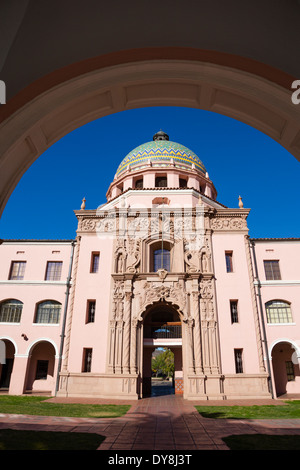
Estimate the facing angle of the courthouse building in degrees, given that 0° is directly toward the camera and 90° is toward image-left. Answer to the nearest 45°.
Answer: approximately 0°

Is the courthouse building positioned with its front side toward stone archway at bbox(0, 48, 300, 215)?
yes
